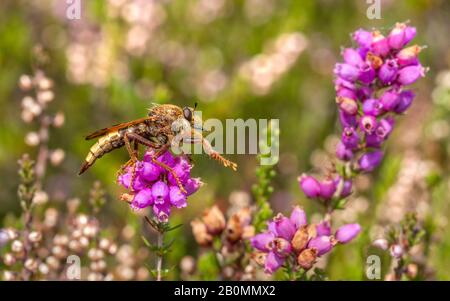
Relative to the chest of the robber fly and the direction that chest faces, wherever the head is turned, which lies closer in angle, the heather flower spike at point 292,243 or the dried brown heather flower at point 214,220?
the heather flower spike

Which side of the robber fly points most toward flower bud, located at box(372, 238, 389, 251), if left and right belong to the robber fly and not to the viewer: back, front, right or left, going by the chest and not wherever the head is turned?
front

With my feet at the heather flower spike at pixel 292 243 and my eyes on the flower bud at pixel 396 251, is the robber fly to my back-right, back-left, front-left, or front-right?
back-left

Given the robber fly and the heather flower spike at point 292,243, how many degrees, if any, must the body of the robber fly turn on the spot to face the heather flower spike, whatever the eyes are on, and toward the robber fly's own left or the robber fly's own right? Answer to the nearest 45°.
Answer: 0° — it already faces it

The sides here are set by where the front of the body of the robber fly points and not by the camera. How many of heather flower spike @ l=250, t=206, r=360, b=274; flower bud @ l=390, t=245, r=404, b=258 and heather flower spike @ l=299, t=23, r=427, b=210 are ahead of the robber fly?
3

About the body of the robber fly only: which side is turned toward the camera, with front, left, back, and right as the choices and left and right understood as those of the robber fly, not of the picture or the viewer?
right

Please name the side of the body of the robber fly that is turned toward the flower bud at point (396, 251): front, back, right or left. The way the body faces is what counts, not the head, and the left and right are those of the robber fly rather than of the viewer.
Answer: front

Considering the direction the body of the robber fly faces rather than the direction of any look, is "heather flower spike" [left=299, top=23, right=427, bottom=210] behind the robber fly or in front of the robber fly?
in front
